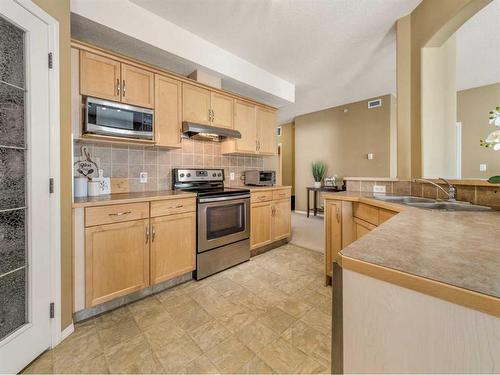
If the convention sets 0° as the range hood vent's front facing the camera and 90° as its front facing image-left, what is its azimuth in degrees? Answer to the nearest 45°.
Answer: approximately 315°

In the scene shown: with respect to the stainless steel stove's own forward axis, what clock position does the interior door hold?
The interior door is roughly at 3 o'clock from the stainless steel stove.

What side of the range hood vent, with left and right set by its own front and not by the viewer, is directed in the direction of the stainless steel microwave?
right

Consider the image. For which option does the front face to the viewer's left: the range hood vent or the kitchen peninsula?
the kitchen peninsula

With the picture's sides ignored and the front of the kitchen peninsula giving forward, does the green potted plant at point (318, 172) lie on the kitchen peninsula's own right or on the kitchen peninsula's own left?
on the kitchen peninsula's own right

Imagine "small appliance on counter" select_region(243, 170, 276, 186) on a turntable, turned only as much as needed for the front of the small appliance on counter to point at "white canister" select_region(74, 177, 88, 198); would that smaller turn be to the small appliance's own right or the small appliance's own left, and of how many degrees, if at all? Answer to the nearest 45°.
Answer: approximately 90° to the small appliance's own right

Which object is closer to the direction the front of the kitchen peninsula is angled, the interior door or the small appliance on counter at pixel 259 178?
the interior door

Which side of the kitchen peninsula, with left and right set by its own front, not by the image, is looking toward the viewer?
left

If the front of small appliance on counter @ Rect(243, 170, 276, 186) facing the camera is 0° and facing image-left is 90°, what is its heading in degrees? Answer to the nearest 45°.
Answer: approximately 315°
